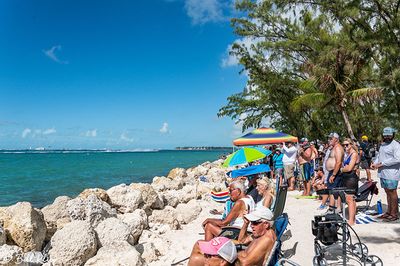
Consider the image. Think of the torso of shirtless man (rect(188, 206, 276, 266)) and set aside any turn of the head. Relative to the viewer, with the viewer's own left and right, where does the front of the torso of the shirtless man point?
facing to the left of the viewer

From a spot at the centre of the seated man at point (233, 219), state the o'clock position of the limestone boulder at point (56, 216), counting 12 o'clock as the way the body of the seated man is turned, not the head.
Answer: The limestone boulder is roughly at 1 o'clock from the seated man.

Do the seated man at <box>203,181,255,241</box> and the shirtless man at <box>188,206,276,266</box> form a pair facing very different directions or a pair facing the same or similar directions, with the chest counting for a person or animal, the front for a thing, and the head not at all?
same or similar directions

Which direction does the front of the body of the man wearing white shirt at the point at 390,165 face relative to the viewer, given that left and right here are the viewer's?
facing the viewer and to the left of the viewer

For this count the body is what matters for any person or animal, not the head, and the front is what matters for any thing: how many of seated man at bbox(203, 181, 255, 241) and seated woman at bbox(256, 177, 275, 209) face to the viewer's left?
2

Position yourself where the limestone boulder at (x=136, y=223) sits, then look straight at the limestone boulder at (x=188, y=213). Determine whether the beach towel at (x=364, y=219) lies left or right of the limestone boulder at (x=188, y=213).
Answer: right

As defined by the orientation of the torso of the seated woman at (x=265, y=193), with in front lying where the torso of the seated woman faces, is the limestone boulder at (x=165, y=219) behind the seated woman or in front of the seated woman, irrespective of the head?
in front

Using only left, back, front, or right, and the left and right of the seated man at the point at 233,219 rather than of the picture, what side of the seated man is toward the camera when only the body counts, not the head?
left

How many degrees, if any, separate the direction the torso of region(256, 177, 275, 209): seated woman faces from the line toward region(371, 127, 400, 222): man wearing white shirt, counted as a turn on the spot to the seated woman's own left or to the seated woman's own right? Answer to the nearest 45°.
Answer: approximately 180°

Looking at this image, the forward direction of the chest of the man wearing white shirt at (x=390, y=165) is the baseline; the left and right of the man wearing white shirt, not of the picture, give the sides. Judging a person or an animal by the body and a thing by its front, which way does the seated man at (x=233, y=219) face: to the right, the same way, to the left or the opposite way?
the same way

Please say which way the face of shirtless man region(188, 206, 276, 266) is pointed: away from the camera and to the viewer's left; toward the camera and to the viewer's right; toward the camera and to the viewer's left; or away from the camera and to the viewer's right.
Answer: toward the camera and to the viewer's left

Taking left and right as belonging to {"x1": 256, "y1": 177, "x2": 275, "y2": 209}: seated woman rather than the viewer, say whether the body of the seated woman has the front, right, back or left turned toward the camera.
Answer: left

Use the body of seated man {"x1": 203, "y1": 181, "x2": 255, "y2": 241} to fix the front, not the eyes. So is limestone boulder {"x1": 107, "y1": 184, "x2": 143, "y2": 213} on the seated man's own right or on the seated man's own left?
on the seated man's own right

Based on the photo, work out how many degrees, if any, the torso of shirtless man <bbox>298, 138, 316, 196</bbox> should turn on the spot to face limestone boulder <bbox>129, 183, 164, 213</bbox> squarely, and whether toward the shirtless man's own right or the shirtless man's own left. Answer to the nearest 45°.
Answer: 0° — they already face it

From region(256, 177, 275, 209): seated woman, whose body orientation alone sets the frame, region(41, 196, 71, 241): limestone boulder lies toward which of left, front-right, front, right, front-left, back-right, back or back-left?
front

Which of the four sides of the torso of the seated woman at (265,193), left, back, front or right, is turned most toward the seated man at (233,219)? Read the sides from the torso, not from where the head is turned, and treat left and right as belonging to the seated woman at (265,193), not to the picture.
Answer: left

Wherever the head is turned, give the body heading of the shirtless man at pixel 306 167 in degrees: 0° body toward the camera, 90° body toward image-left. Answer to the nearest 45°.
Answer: approximately 45°
